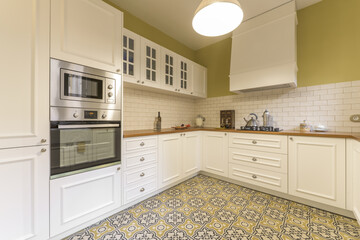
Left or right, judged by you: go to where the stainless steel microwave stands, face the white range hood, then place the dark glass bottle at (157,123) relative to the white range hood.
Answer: left

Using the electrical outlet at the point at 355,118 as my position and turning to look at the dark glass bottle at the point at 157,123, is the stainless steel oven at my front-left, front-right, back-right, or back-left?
front-left

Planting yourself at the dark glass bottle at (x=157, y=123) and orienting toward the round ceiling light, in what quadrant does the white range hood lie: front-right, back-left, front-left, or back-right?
front-left

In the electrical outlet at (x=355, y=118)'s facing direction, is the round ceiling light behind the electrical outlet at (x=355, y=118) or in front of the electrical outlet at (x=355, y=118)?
in front

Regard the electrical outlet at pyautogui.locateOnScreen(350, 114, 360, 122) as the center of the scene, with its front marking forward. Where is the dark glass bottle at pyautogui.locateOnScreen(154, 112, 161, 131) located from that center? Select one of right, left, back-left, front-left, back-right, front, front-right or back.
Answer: front-right

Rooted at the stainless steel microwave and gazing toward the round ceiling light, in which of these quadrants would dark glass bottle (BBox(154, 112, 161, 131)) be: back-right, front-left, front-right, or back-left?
front-left

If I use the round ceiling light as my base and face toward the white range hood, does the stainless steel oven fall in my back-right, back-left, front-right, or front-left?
back-left

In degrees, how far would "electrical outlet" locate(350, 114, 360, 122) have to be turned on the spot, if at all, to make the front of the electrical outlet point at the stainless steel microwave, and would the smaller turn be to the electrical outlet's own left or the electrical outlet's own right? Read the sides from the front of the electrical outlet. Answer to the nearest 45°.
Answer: approximately 45° to the electrical outlet's own right

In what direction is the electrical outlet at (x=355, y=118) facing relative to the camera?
toward the camera

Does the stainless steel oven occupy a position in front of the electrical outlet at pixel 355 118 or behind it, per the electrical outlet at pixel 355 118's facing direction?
in front

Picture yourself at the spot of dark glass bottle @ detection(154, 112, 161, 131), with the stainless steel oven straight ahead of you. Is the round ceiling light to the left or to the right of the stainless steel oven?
left
